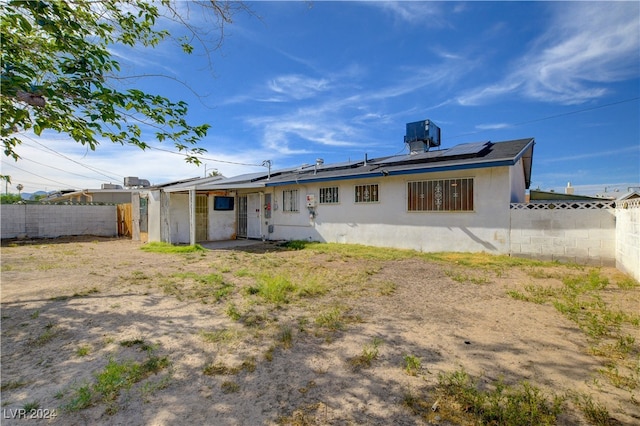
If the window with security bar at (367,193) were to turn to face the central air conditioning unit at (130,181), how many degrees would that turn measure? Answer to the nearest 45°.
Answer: approximately 135° to its right

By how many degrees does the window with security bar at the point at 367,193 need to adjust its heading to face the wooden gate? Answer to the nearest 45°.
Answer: approximately 90° to its right

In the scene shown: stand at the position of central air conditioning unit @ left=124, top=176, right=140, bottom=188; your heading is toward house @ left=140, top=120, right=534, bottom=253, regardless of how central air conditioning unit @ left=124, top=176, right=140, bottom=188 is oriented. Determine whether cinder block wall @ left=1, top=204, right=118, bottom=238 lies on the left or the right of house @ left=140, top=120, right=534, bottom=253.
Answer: right

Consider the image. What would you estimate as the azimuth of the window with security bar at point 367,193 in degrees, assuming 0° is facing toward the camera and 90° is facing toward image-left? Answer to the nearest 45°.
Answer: approximately 0°

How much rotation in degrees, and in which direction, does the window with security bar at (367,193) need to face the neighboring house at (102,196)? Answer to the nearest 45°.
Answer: approximately 135° to its right

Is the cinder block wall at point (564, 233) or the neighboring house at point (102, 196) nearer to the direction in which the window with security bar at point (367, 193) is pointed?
the cinder block wall

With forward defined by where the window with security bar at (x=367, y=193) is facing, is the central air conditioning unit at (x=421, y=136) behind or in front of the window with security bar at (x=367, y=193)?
behind

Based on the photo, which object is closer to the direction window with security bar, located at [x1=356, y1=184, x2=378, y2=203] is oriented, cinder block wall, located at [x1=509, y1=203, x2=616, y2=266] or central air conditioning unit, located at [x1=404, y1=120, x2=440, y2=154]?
the cinder block wall

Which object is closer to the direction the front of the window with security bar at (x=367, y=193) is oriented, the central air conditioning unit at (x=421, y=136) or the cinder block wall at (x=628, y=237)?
the cinder block wall

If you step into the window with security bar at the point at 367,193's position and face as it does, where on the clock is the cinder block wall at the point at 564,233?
The cinder block wall is roughly at 10 o'clock from the window with security bar.

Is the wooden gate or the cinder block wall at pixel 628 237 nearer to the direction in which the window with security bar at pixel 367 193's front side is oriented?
the cinder block wall
